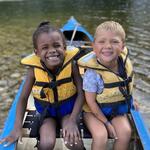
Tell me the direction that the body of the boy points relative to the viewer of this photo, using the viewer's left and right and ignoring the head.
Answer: facing the viewer and to the right of the viewer

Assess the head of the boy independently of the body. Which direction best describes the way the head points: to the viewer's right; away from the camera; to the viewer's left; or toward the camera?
toward the camera
